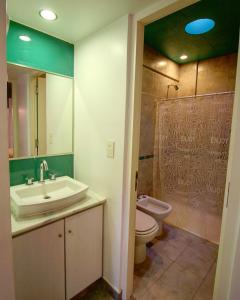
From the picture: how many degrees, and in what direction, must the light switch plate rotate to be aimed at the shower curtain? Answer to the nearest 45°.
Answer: approximately 180°

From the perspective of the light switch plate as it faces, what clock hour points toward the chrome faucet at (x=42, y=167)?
The chrome faucet is roughly at 2 o'clock from the light switch plate.

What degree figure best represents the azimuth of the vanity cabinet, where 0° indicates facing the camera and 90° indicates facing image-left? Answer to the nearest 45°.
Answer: approximately 315°

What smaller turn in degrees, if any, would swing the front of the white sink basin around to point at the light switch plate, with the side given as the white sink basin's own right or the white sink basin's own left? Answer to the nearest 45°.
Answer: approximately 45° to the white sink basin's own left

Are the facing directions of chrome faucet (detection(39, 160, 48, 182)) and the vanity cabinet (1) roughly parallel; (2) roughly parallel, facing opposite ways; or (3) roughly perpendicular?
roughly parallel

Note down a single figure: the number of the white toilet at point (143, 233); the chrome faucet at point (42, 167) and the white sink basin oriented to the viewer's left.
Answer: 0

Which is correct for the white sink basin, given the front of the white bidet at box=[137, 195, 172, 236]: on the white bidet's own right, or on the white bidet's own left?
on the white bidet's own right

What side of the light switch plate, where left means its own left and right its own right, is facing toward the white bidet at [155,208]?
back

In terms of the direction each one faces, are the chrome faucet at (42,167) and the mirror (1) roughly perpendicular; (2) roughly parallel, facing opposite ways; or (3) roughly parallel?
roughly parallel
